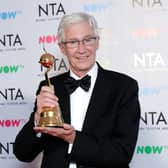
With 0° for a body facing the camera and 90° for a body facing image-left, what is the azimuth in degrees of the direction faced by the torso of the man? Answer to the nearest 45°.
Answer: approximately 45°
